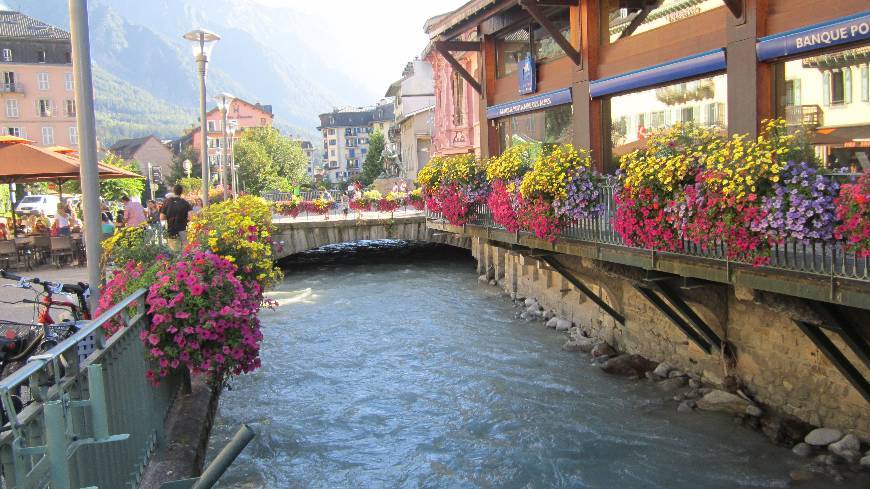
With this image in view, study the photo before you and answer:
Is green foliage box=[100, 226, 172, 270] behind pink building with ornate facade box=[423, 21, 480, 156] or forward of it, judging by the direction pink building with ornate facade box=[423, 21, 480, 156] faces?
forward

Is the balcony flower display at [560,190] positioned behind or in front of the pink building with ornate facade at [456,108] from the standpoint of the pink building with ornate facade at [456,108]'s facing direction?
in front

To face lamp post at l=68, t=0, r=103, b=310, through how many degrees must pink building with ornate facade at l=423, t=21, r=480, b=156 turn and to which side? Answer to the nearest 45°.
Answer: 0° — it already faces it

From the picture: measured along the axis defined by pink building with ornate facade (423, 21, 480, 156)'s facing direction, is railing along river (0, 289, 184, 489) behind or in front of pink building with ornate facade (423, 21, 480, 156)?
in front
